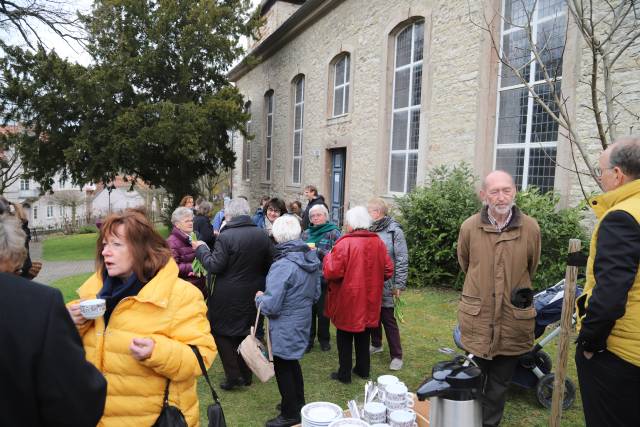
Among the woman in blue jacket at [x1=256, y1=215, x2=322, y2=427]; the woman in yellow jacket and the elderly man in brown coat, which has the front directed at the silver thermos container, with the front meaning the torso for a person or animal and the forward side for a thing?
the elderly man in brown coat

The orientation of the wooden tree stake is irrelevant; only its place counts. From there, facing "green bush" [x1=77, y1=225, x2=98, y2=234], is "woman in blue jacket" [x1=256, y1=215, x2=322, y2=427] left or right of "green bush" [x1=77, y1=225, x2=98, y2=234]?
left

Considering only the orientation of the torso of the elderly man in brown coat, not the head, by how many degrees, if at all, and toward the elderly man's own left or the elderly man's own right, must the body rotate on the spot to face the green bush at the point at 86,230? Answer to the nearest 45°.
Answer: approximately 135° to the elderly man's own right

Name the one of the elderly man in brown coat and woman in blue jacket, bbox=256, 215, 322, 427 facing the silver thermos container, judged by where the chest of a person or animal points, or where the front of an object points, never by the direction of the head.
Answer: the elderly man in brown coat

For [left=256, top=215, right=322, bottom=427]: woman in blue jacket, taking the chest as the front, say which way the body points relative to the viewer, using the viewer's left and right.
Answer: facing away from the viewer and to the left of the viewer

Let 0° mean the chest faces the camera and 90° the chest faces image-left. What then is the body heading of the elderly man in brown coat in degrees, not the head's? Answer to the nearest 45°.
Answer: approximately 0°

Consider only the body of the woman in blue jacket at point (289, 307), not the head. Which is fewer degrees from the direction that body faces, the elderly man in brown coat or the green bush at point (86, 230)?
the green bush

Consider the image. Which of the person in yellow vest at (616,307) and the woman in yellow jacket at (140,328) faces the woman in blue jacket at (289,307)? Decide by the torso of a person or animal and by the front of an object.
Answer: the person in yellow vest

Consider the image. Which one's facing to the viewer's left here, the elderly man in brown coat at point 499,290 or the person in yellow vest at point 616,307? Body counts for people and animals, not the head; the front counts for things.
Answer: the person in yellow vest

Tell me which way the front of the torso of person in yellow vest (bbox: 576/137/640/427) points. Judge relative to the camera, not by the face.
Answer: to the viewer's left

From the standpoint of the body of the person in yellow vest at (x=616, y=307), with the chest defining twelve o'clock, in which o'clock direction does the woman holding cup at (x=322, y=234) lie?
The woman holding cup is roughly at 1 o'clock from the person in yellow vest.
